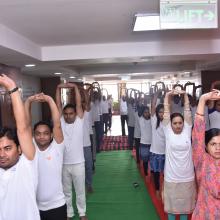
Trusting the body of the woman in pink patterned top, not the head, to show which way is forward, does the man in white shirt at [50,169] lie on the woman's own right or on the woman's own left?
on the woman's own right

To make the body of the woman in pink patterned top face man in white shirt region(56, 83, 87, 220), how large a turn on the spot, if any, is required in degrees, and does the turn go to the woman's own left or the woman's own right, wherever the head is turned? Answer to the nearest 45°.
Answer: approximately 135° to the woman's own right

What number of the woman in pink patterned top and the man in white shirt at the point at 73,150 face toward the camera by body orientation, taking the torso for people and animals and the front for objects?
2

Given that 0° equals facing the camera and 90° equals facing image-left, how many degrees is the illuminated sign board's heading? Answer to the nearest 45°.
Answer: approximately 0°

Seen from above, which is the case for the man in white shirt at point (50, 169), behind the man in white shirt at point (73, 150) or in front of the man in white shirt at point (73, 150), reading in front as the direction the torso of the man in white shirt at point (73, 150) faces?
in front

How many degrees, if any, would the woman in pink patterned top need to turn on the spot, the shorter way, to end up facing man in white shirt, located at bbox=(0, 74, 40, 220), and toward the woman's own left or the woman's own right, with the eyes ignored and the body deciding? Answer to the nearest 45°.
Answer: approximately 45° to the woman's own right
